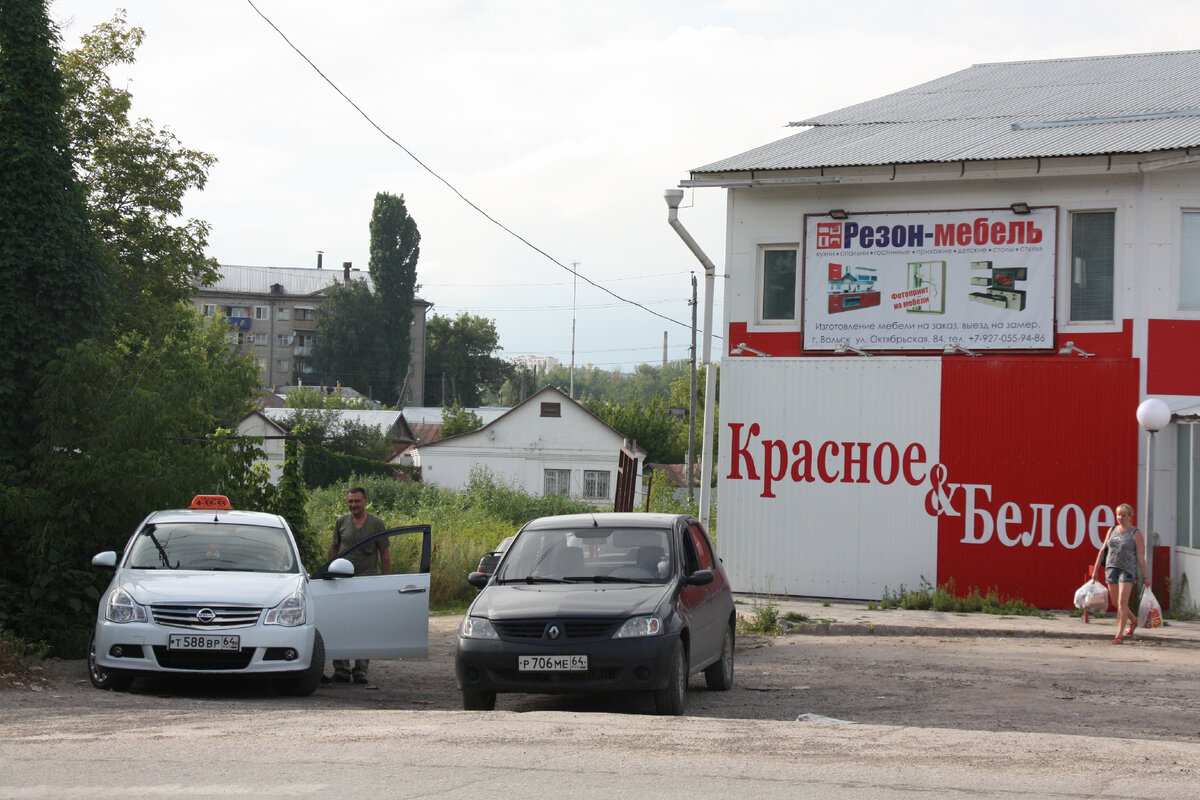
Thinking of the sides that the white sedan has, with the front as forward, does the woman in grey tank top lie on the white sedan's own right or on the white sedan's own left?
on the white sedan's own left

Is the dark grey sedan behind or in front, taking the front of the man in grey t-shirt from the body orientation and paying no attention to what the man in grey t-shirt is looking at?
in front

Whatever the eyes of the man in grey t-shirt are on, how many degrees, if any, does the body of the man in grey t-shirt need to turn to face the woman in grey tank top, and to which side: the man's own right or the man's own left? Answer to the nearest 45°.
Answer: approximately 90° to the man's own left

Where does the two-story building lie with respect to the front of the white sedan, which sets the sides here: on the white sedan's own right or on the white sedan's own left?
on the white sedan's own left

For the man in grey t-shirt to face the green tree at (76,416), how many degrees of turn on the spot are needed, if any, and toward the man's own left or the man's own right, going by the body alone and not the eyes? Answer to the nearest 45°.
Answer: approximately 135° to the man's own right

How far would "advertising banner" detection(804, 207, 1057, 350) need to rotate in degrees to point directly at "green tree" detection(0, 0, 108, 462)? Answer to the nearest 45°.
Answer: approximately 45° to its right

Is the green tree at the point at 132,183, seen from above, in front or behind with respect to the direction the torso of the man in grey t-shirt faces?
behind

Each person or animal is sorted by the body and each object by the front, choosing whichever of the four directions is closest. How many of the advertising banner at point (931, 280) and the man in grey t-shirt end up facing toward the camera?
2

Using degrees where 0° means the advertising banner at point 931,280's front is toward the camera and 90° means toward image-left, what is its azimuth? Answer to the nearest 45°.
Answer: approximately 0°

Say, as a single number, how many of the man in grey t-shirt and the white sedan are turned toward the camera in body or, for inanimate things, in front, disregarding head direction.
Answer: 2
